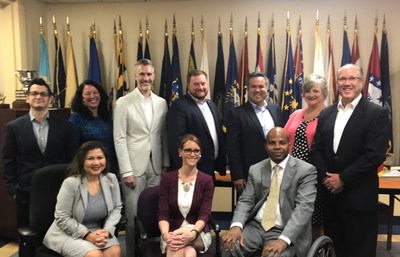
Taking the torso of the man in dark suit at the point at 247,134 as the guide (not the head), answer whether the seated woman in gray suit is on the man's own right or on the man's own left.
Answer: on the man's own right

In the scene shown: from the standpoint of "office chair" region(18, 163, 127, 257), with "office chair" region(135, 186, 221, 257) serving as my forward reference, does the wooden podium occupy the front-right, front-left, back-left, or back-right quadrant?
back-left

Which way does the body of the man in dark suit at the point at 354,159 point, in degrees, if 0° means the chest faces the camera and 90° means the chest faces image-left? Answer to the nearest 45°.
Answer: approximately 45°

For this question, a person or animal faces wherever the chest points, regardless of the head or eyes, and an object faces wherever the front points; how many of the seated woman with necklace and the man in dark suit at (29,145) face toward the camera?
2

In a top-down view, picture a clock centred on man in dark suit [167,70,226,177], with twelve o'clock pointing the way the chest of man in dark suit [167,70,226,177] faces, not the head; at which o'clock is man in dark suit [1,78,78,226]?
man in dark suit [1,78,78,226] is roughly at 4 o'clock from man in dark suit [167,70,226,177].

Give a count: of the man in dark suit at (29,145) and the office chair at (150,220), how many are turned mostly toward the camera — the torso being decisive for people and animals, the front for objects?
2

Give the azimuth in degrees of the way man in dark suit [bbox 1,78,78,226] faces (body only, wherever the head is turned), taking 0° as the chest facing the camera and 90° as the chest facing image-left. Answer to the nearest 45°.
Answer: approximately 0°

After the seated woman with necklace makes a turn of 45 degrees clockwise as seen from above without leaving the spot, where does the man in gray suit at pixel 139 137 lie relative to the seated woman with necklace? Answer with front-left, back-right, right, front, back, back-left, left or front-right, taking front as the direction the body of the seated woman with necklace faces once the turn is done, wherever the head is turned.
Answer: right

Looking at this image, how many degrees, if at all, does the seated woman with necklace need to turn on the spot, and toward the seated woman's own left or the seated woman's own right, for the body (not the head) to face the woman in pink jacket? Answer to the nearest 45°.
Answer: approximately 90° to the seated woman's own left

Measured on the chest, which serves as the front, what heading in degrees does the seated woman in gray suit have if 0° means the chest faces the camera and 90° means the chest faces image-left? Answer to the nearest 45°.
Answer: approximately 315°

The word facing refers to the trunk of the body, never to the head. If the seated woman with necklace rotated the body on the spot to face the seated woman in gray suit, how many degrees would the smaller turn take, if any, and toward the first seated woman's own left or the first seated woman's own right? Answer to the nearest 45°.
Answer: approximately 90° to the first seated woman's own right
